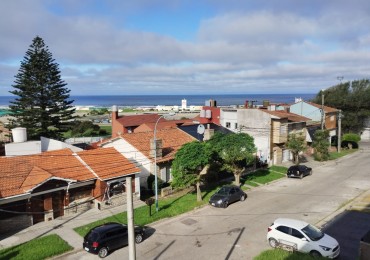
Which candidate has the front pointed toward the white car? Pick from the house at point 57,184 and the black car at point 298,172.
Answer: the house

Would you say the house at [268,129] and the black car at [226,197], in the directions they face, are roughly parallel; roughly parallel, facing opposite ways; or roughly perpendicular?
roughly perpendicular

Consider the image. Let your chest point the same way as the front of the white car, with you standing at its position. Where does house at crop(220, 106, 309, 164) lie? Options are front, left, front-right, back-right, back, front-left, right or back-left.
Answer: back-left

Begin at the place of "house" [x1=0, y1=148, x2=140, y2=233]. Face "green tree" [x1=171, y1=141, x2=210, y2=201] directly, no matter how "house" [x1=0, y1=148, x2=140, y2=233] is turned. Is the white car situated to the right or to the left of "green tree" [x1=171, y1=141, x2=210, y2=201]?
right

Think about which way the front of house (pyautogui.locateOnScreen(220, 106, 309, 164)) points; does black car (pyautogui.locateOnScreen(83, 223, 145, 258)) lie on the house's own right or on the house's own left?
on the house's own right

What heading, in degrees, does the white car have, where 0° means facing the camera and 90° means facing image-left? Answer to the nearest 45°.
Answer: approximately 315°
